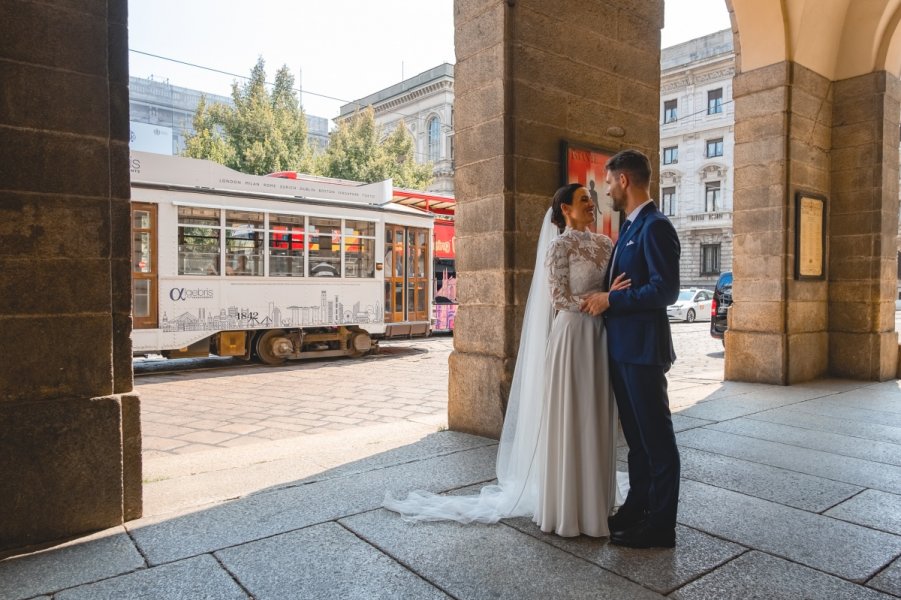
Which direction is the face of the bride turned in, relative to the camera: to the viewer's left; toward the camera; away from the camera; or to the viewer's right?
to the viewer's right

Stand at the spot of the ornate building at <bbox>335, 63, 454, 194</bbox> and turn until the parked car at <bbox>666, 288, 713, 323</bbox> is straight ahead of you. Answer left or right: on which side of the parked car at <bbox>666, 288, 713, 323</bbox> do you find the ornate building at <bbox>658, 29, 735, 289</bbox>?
left

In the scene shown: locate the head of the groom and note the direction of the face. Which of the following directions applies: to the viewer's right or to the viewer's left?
to the viewer's left

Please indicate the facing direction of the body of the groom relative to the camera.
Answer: to the viewer's left

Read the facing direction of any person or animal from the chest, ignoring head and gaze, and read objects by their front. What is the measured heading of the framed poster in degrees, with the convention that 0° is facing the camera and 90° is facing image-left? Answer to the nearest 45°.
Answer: approximately 315°

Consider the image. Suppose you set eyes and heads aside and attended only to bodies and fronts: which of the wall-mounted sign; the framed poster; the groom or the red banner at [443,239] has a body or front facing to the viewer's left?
the groom

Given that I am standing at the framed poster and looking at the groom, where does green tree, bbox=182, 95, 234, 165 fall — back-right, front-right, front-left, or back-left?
back-right

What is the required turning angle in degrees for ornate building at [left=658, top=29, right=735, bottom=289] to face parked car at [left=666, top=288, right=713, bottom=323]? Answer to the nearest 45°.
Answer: approximately 45° to its left
